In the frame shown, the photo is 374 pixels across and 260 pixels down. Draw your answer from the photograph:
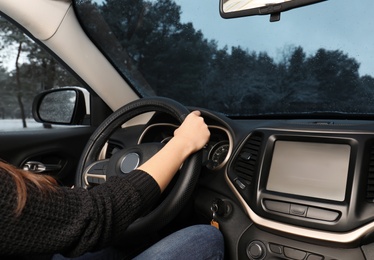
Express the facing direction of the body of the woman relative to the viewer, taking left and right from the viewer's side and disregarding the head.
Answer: facing away from the viewer and to the right of the viewer
